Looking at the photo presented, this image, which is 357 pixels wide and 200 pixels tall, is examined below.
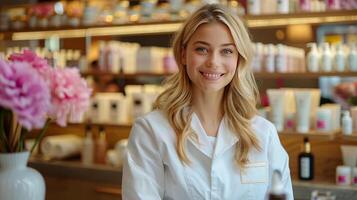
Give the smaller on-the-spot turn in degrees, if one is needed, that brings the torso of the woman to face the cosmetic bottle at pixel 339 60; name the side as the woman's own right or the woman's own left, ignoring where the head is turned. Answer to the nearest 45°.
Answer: approximately 135° to the woman's own left

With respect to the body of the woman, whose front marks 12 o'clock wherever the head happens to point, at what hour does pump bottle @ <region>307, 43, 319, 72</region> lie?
The pump bottle is roughly at 7 o'clock from the woman.

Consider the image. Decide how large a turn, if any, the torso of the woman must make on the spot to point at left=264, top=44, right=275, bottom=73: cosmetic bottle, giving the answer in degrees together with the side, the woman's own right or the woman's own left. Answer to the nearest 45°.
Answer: approximately 180°

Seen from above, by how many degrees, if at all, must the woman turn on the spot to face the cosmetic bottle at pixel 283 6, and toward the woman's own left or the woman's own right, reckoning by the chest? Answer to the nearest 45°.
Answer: approximately 180°

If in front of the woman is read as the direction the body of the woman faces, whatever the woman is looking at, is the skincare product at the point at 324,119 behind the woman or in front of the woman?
behind

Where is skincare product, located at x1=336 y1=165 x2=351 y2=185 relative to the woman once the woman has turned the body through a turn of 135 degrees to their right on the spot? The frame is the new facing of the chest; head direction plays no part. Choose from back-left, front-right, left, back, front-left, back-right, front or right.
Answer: right

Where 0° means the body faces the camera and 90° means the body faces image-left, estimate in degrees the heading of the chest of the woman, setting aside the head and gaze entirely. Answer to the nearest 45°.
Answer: approximately 0°

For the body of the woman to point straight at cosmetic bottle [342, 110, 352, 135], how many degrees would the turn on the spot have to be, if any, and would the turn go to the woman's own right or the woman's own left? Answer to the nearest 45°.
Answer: approximately 135° to the woman's own left

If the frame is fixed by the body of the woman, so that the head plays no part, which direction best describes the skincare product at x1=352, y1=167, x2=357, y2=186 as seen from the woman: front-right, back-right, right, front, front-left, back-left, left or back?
back-left
